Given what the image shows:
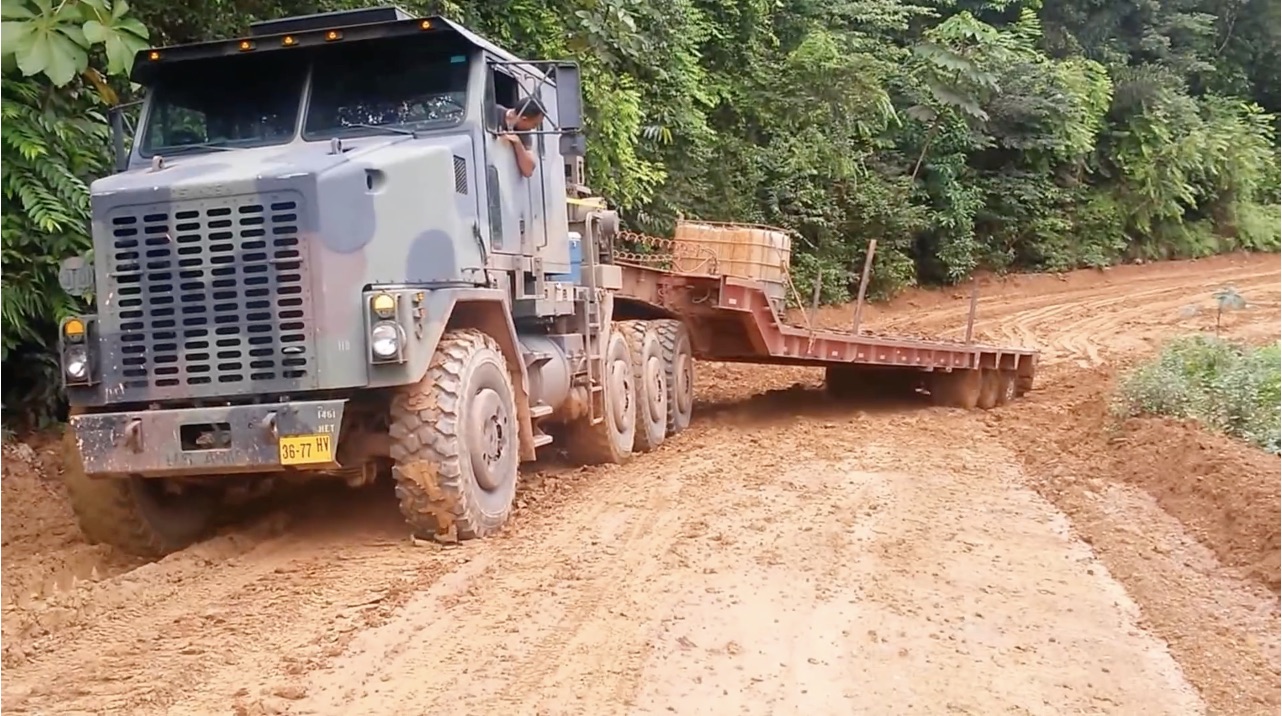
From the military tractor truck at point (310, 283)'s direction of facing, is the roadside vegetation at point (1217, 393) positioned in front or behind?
behind

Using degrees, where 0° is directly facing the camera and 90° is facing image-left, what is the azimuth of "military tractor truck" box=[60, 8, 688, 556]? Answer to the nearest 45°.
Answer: approximately 45°
